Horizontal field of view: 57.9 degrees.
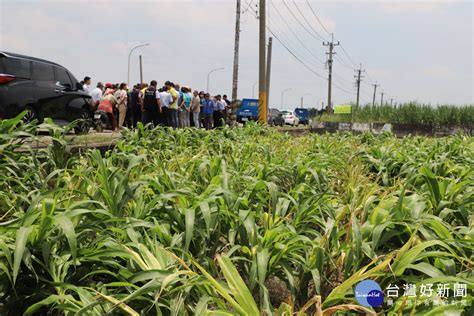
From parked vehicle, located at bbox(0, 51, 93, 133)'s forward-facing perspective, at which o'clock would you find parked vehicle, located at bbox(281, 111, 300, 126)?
parked vehicle, located at bbox(281, 111, 300, 126) is roughly at 12 o'clock from parked vehicle, located at bbox(0, 51, 93, 133).

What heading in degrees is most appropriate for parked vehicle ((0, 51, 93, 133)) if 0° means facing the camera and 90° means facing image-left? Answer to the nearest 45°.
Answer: approximately 225°

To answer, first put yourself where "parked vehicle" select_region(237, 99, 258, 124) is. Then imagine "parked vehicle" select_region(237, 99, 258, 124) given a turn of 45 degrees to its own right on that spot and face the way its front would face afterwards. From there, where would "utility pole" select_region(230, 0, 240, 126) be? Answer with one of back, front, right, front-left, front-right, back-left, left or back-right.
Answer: left

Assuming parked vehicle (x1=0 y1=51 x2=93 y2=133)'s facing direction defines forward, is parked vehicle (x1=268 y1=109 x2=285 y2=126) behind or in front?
in front

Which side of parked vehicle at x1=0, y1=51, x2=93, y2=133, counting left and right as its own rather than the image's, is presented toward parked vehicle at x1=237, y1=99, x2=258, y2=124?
front

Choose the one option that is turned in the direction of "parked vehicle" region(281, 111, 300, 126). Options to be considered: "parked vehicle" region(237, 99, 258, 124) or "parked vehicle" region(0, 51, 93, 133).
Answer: "parked vehicle" region(0, 51, 93, 133)

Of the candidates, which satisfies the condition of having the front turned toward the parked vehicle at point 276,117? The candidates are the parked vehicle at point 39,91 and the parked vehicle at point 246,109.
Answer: the parked vehicle at point 39,91

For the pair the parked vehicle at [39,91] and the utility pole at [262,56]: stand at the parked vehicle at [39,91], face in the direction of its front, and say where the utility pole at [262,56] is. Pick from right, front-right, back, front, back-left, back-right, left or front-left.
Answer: front
